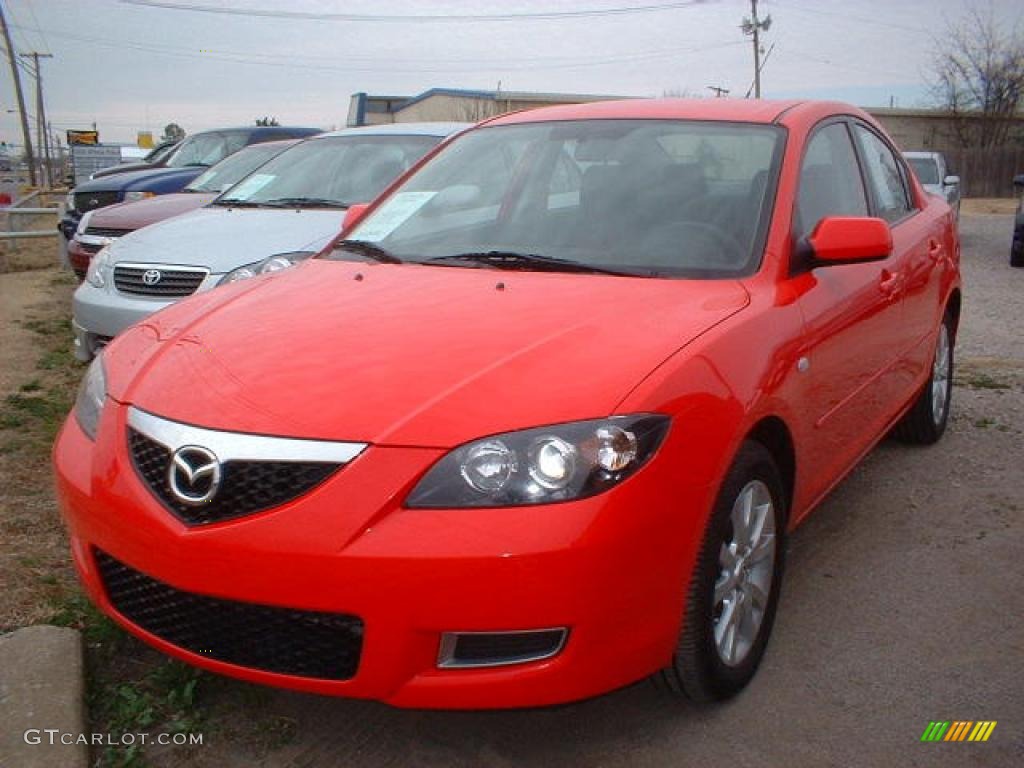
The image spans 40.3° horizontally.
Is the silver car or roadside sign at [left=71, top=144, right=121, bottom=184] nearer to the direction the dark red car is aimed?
the silver car

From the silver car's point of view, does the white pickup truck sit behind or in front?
behind

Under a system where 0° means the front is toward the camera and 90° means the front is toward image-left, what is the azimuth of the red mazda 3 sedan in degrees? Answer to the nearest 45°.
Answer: approximately 45°

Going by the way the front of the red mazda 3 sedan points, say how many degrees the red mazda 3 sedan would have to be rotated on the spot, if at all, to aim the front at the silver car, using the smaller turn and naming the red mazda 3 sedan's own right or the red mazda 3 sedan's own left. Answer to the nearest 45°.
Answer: approximately 135° to the red mazda 3 sedan's own right

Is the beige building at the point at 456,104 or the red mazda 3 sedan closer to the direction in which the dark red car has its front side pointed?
the red mazda 3 sedan

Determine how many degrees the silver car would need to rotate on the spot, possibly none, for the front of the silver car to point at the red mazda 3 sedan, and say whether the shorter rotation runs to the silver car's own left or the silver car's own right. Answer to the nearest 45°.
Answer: approximately 45° to the silver car's own left

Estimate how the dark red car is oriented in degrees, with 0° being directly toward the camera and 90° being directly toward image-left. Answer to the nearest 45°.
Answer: approximately 45°

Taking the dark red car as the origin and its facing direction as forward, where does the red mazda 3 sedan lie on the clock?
The red mazda 3 sedan is roughly at 10 o'clock from the dark red car.
